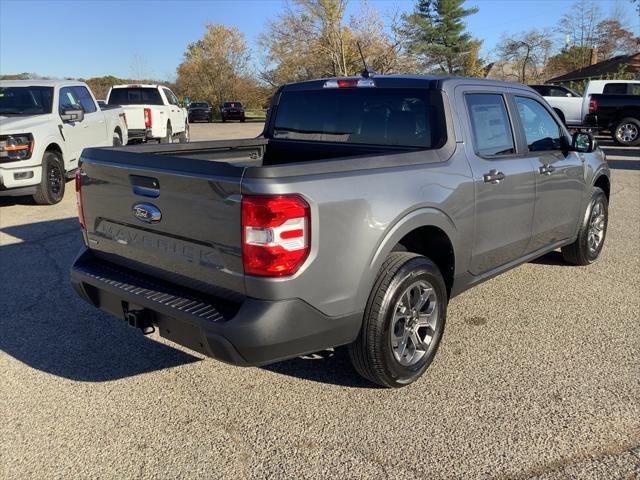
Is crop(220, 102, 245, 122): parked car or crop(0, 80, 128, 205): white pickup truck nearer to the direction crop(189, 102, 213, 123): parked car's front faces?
the white pickup truck

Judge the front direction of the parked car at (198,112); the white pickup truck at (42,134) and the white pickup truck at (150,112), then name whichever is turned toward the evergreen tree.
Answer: the white pickup truck at (150,112)

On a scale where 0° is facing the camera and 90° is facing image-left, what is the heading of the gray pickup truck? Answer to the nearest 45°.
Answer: approximately 225°

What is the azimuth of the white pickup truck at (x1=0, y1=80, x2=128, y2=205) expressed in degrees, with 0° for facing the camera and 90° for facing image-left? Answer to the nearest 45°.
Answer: approximately 45°

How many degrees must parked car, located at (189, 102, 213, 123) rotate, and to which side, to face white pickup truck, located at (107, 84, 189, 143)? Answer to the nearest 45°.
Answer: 0° — it already faces it

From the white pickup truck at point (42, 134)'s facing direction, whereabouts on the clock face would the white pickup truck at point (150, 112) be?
the white pickup truck at point (150, 112) is roughly at 5 o'clock from the white pickup truck at point (42, 134).

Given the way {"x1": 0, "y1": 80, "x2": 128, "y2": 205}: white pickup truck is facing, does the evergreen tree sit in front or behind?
behind

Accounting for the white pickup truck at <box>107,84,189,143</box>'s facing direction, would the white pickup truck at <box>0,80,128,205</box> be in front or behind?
behind

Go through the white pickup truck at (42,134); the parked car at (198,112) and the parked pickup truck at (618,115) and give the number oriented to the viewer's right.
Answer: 1

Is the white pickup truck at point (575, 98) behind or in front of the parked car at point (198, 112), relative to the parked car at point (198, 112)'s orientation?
in front

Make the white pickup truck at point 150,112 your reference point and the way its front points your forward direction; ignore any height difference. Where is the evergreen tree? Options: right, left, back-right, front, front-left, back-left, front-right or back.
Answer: front

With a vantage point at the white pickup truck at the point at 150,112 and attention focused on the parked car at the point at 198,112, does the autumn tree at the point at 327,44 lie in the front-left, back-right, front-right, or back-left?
front-right

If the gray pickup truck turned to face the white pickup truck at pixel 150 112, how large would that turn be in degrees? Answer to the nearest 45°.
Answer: approximately 45° to its left
